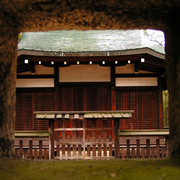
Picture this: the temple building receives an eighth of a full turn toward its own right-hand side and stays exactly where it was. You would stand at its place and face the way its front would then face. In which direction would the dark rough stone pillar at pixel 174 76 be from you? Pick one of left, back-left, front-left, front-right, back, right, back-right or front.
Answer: front-left

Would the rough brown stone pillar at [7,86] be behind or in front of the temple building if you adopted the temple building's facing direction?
in front

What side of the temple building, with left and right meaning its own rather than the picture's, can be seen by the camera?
front
